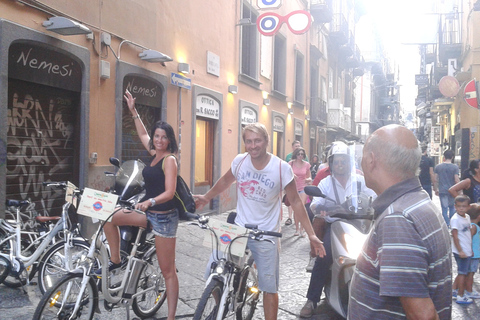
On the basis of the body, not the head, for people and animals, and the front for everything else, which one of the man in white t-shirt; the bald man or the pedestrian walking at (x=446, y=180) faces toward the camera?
the man in white t-shirt

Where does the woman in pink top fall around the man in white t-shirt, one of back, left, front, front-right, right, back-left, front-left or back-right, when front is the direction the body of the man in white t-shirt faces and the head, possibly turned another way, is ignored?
back

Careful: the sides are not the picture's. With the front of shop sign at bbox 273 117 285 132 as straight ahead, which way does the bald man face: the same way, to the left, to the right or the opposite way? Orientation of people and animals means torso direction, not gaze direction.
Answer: the opposite way

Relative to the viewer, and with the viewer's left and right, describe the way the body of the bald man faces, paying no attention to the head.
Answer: facing away from the viewer and to the left of the viewer

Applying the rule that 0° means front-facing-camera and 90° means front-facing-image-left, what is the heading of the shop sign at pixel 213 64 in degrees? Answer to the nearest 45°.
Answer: approximately 315°

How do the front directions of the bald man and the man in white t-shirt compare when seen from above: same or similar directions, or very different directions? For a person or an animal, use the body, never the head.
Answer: very different directions

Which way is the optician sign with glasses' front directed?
toward the camera

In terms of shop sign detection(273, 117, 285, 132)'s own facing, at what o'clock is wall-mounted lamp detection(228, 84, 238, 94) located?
The wall-mounted lamp is roughly at 2 o'clock from the shop sign.

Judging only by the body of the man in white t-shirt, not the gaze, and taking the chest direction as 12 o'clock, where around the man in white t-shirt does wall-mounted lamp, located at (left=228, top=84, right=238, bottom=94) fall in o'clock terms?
The wall-mounted lamp is roughly at 6 o'clock from the man in white t-shirt.

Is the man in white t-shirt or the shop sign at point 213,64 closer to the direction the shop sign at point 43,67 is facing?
the man in white t-shirt

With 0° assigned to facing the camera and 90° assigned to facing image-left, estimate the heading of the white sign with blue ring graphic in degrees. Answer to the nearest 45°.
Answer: approximately 0°
